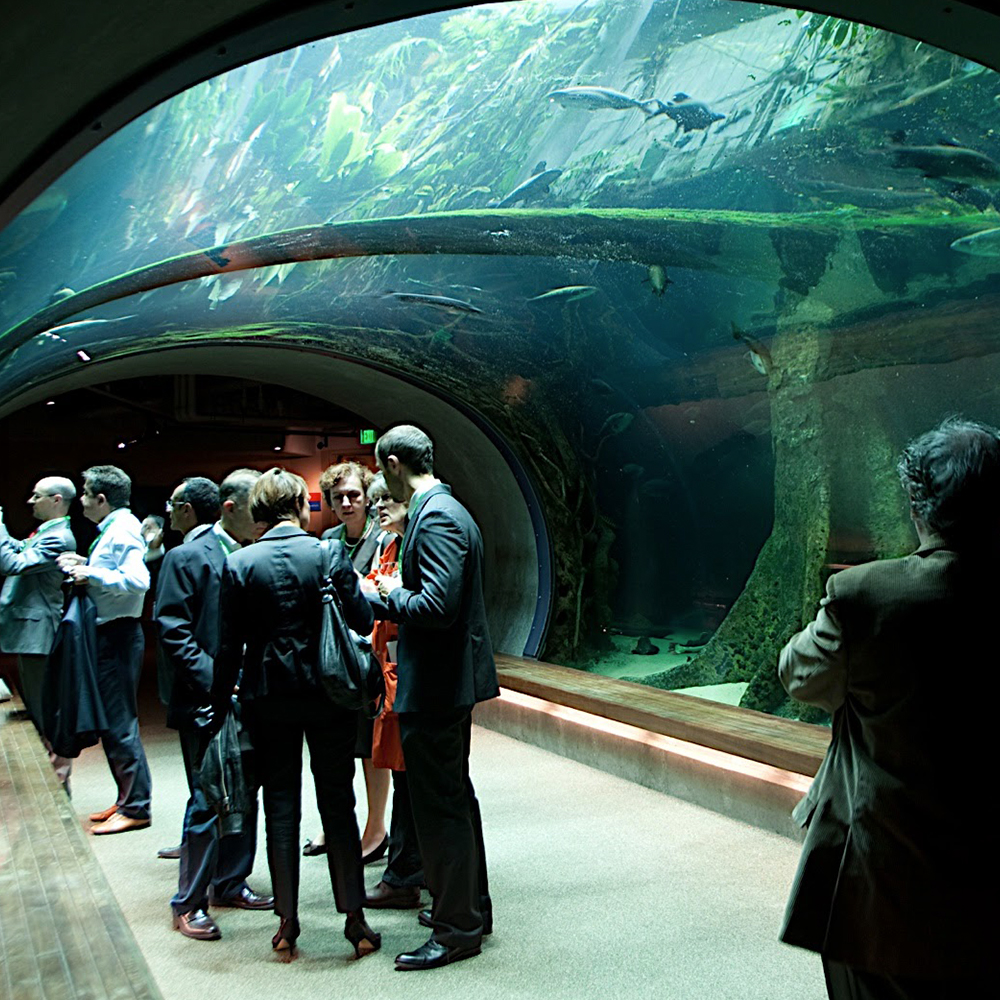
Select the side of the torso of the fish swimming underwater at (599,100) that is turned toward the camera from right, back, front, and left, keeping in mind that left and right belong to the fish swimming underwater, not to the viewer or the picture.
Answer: left

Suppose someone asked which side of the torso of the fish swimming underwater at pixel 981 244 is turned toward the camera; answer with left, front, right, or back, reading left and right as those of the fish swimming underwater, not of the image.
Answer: left

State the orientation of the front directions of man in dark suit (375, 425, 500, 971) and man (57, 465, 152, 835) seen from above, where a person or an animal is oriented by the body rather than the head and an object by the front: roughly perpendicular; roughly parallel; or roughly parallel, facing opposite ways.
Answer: roughly parallel

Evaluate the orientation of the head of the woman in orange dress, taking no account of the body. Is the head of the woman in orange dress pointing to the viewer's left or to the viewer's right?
to the viewer's left

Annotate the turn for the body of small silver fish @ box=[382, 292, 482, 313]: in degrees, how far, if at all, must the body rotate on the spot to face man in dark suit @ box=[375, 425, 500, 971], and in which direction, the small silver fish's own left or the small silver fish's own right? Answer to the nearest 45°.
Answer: approximately 90° to the small silver fish's own right

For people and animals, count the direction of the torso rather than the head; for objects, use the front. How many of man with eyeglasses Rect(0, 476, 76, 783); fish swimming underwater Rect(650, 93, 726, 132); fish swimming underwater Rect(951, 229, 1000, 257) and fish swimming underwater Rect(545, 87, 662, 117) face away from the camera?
0

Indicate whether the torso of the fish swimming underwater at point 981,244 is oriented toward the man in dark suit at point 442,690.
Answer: no

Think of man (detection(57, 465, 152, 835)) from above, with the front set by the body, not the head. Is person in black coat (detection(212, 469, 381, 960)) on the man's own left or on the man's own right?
on the man's own left

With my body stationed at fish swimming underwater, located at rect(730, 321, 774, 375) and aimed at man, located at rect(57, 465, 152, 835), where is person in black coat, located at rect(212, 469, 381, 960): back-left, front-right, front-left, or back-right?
front-left

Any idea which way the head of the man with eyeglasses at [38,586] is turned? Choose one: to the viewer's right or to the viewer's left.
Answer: to the viewer's left
